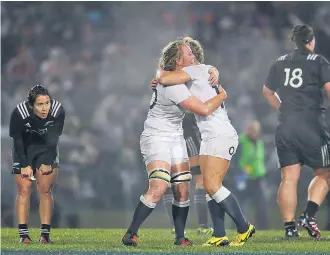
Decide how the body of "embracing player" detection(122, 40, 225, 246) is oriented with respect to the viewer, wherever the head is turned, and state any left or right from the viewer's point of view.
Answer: facing to the right of the viewer

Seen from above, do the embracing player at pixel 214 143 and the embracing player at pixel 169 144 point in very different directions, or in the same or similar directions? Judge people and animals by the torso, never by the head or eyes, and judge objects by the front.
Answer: very different directions

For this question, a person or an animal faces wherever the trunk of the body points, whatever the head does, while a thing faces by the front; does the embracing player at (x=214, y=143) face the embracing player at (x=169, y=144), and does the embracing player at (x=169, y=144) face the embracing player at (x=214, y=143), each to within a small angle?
yes
